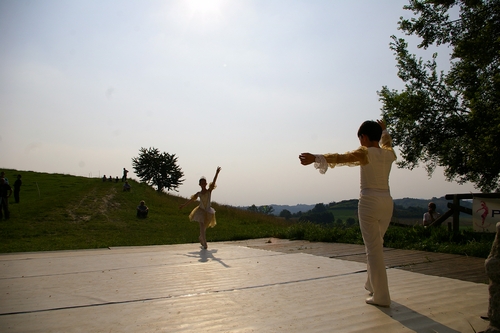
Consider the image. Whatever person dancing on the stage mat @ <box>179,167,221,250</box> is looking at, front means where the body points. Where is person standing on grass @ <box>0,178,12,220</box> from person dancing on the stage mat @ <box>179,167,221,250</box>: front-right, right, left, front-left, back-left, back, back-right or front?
back-right

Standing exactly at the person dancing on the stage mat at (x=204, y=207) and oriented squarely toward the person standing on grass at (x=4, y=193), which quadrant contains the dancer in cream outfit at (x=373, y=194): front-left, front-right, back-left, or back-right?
back-left

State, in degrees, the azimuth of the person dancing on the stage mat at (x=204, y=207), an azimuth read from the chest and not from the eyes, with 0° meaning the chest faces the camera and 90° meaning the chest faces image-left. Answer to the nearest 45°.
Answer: approximately 0°

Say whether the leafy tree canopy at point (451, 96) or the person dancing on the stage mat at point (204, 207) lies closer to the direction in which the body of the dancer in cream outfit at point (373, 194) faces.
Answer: the person dancing on the stage mat

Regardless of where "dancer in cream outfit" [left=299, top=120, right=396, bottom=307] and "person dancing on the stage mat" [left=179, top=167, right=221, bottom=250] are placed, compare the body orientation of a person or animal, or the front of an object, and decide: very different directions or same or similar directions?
very different directions

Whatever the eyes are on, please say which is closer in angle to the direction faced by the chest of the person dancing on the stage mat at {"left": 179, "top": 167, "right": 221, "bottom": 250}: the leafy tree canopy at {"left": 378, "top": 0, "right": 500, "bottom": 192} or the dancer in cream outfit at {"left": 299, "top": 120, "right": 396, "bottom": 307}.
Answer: the dancer in cream outfit

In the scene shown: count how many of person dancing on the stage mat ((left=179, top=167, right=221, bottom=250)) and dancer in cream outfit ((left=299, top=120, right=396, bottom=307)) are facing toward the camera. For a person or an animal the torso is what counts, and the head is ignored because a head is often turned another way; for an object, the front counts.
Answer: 1

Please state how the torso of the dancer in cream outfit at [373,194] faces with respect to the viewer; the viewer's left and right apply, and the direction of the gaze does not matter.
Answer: facing away from the viewer and to the left of the viewer
